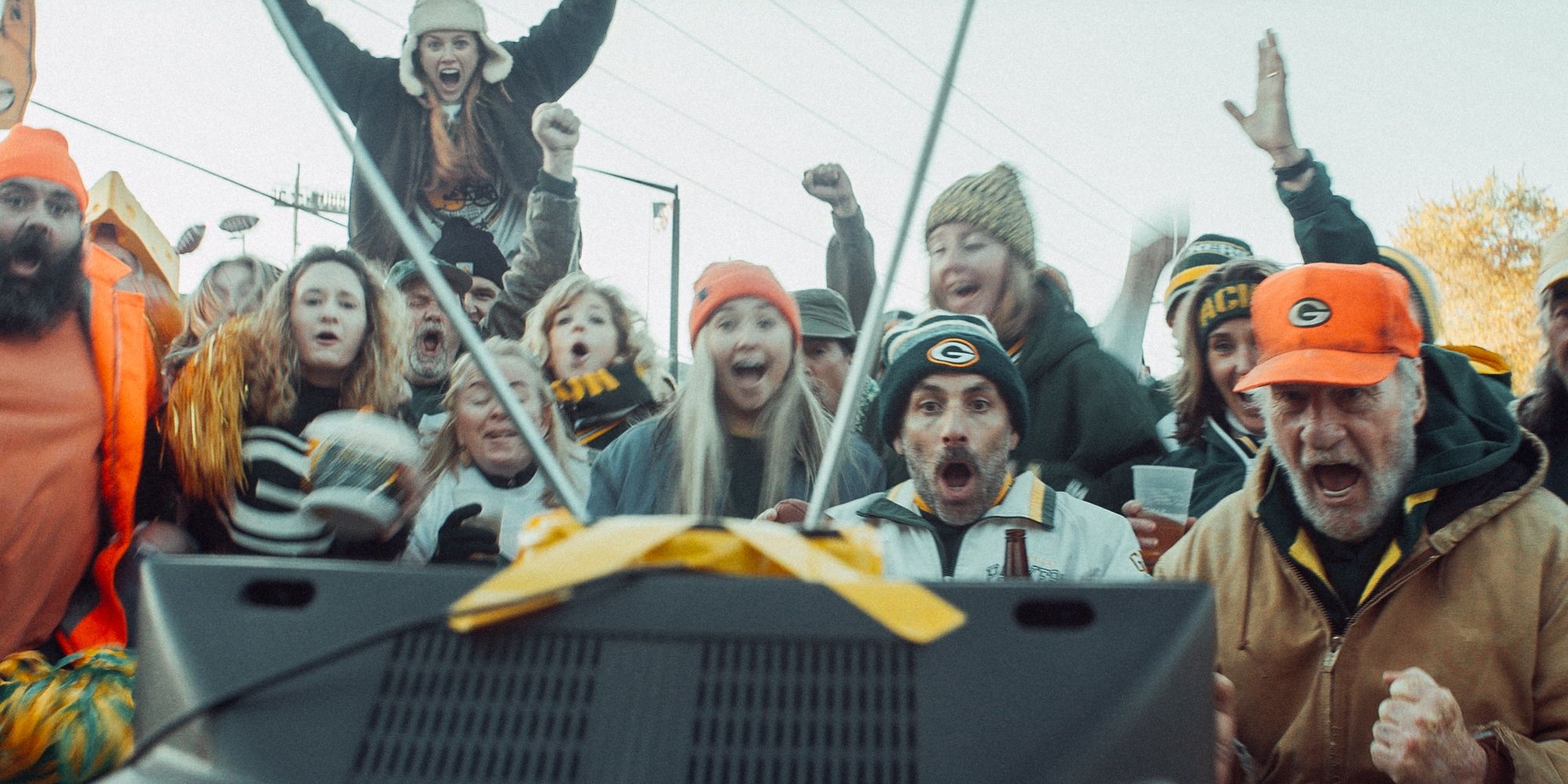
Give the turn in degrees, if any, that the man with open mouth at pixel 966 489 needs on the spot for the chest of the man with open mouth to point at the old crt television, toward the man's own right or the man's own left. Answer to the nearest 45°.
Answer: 0° — they already face it

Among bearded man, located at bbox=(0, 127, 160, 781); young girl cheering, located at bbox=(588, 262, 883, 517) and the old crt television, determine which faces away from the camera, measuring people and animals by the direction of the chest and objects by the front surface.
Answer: the old crt television

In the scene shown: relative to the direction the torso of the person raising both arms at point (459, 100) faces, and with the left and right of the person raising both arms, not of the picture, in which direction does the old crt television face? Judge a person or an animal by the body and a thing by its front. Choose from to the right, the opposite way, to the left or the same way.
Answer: the opposite way

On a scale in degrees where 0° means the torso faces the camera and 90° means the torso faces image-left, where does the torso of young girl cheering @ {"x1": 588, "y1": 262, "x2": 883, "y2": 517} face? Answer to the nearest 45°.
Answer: approximately 0°

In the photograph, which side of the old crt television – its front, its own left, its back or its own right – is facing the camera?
back

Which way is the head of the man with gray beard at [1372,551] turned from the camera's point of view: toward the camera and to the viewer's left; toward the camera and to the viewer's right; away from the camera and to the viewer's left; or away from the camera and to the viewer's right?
toward the camera and to the viewer's left

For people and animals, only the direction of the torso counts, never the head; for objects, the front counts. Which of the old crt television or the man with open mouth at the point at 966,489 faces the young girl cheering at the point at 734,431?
the old crt television

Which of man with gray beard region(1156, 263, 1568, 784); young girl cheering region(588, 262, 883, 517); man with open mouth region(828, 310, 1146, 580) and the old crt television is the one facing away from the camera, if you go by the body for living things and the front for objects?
the old crt television

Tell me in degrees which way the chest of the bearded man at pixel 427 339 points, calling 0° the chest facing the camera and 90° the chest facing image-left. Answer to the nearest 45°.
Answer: approximately 0°

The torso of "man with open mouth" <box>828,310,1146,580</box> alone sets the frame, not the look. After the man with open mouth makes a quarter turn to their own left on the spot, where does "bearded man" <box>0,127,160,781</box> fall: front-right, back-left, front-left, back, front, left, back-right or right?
back

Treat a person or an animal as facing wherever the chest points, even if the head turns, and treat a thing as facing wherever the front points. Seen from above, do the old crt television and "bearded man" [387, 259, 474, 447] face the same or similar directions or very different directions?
very different directions

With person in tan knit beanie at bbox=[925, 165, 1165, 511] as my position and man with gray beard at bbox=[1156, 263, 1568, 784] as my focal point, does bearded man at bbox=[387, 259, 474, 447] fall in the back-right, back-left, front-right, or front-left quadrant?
back-right
